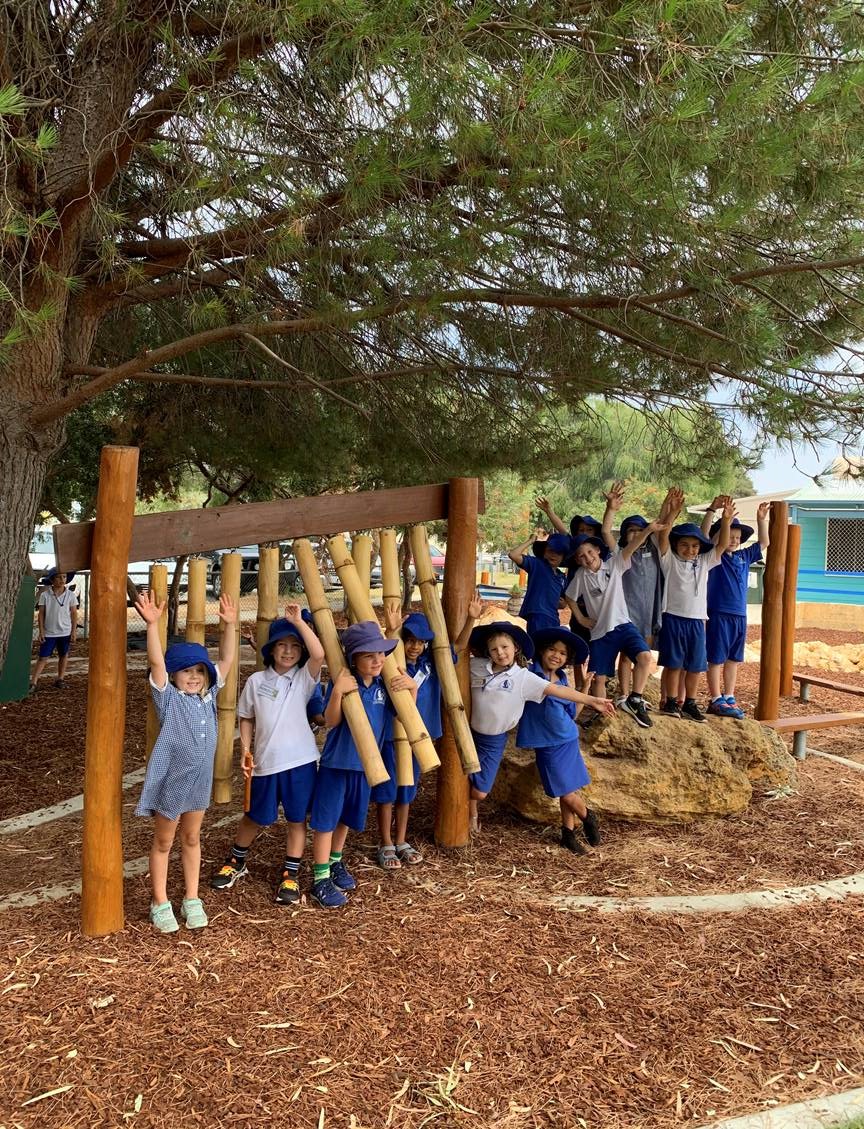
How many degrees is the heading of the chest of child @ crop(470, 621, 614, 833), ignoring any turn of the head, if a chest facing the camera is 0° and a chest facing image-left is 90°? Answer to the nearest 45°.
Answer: approximately 0°

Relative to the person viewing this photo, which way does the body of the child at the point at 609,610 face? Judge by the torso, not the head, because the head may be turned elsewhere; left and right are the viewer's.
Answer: facing the viewer

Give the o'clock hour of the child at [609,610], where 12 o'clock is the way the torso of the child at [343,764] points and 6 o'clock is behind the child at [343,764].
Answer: the child at [609,610] is roughly at 9 o'clock from the child at [343,764].

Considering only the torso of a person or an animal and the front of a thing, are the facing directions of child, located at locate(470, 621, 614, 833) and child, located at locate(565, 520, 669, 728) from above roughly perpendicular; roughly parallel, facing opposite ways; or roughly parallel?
roughly parallel

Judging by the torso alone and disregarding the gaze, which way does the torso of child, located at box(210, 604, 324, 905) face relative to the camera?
toward the camera

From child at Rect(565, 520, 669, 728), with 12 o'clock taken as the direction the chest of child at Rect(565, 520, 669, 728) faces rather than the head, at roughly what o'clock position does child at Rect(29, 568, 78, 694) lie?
child at Rect(29, 568, 78, 694) is roughly at 4 o'clock from child at Rect(565, 520, 669, 728).

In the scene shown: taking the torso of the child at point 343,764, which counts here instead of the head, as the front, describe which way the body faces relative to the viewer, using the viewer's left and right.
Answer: facing the viewer and to the right of the viewer

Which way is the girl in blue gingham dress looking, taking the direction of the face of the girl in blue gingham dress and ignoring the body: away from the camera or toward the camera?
toward the camera

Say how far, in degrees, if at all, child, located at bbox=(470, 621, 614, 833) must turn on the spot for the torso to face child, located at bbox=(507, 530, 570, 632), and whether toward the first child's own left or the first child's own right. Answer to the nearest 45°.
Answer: approximately 180°

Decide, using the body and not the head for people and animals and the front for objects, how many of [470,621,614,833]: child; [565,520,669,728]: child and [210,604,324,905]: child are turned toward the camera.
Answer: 3

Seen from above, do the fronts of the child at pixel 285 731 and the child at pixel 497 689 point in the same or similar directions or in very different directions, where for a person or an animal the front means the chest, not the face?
same or similar directions

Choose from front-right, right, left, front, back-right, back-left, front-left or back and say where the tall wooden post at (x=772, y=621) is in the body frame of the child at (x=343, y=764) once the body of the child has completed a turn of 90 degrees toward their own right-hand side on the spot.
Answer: back

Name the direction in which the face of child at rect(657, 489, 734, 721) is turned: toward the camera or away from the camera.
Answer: toward the camera

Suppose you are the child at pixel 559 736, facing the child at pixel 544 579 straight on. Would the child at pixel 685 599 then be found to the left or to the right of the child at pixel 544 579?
right

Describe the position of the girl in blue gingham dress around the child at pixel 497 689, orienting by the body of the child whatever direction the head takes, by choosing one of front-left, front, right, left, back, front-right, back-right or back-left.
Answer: front-right
